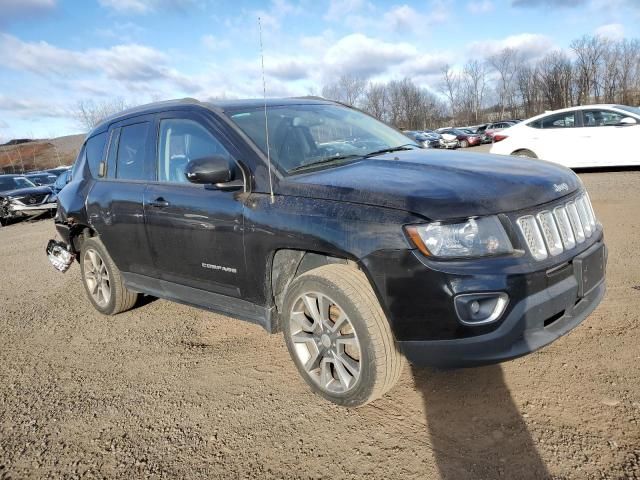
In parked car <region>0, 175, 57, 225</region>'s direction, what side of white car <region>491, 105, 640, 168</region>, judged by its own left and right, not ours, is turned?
back

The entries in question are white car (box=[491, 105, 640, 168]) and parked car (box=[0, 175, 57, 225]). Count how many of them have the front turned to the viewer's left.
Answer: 0

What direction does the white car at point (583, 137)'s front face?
to the viewer's right

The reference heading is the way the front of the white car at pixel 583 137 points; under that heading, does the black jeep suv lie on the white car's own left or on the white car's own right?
on the white car's own right

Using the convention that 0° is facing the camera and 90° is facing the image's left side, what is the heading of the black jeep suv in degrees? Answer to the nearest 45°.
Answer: approximately 315°

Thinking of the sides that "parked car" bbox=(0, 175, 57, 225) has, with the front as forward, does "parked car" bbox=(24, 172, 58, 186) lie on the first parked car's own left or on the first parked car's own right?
on the first parked car's own left

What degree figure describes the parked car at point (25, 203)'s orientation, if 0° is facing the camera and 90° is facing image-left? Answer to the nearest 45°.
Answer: approximately 315°
